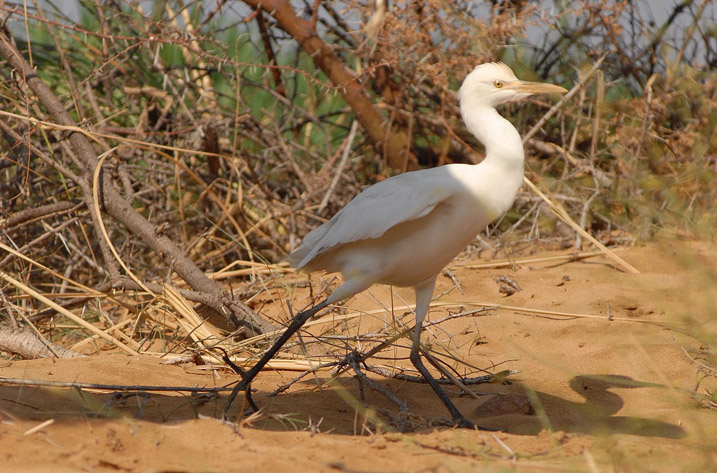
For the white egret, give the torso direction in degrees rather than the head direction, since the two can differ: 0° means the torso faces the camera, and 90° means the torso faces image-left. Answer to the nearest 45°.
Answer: approximately 270°

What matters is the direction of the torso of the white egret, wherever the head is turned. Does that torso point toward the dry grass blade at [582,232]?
no
